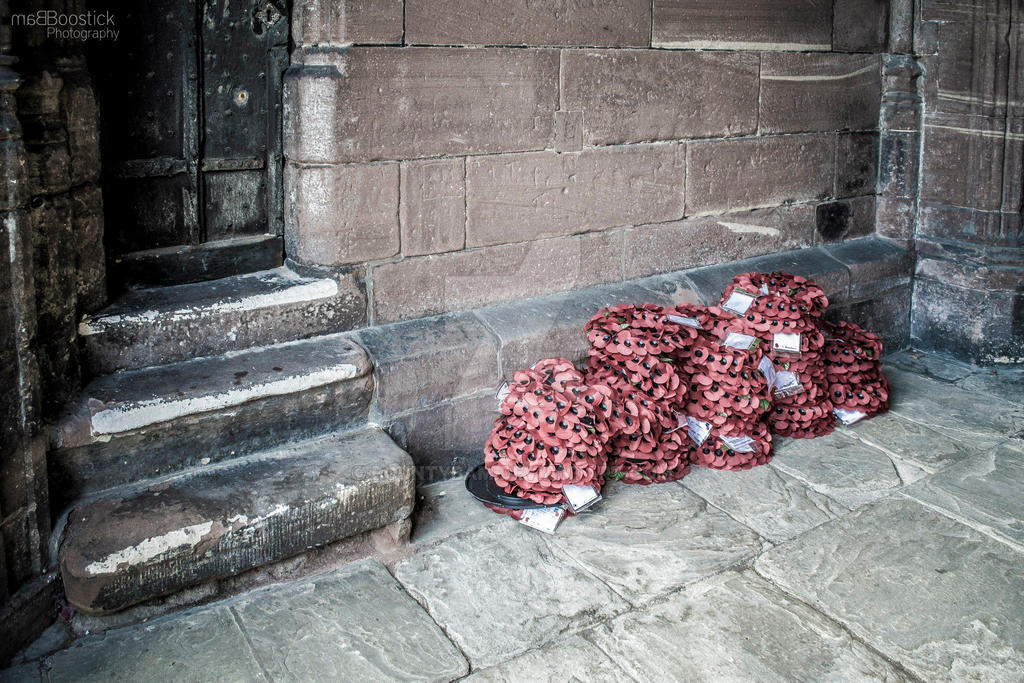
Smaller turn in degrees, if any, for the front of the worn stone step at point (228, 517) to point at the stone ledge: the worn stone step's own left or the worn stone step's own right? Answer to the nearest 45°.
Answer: approximately 90° to the worn stone step's own left

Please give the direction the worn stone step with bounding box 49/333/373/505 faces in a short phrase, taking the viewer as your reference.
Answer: facing the viewer and to the right of the viewer

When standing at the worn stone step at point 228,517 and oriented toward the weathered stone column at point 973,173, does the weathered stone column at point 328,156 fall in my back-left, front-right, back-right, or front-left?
front-left

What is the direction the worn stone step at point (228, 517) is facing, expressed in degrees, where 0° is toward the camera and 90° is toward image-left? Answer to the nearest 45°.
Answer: approximately 315°
